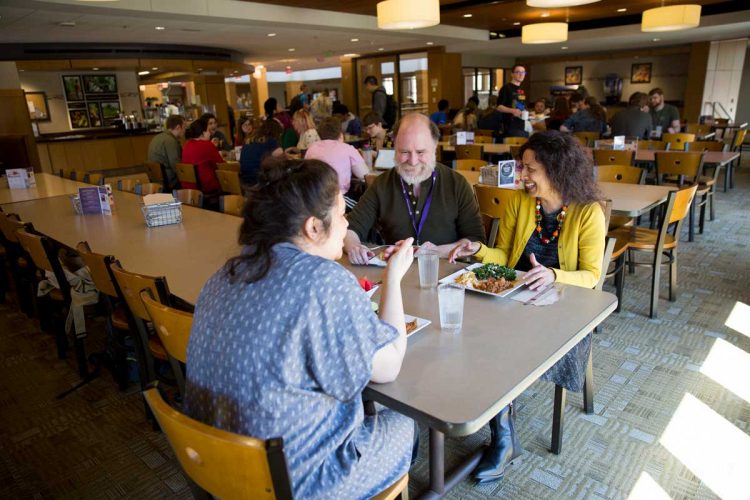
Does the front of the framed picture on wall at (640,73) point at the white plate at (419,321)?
yes

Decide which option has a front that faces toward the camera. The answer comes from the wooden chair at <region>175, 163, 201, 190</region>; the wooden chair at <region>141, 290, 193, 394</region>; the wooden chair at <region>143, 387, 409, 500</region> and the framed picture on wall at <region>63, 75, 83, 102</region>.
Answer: the framed picture on wall

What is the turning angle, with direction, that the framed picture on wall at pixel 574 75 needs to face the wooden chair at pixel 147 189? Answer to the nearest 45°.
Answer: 0° — it already faces it

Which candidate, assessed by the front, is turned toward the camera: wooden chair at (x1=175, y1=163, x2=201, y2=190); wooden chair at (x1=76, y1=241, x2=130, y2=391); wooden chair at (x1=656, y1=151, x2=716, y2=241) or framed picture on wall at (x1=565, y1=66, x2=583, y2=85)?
the framed picture on wall

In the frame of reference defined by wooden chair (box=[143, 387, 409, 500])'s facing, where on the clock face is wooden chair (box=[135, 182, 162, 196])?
wooden chair (box=[135, 182, 162, 196]) is roughly at 10 o'clock from wooden chair (box=[143, 387, 409, 500]).

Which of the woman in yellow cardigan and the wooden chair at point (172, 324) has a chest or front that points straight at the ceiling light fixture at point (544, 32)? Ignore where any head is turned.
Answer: the wooden chair

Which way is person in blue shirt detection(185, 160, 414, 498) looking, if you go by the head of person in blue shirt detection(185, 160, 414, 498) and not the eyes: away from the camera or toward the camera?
away from the camera

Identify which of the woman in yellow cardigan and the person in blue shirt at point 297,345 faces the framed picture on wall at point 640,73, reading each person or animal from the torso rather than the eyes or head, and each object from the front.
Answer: the person in blue shirt

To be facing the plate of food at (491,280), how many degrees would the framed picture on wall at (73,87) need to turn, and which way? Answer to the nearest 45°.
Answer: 0° — it already faces it
